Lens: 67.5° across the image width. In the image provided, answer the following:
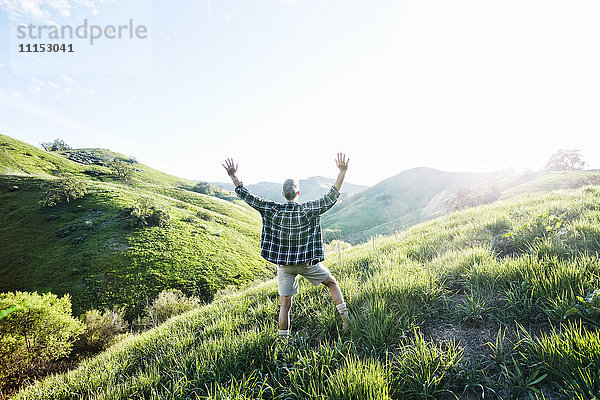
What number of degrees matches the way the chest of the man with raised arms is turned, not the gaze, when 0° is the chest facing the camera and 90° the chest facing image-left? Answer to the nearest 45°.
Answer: approximately 180°

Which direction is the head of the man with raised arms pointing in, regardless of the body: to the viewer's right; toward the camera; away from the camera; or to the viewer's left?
away from the camera

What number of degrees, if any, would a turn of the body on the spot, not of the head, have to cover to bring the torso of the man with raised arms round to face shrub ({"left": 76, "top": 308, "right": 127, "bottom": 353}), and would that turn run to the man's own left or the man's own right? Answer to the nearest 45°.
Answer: approximately 45° to the man's own left
